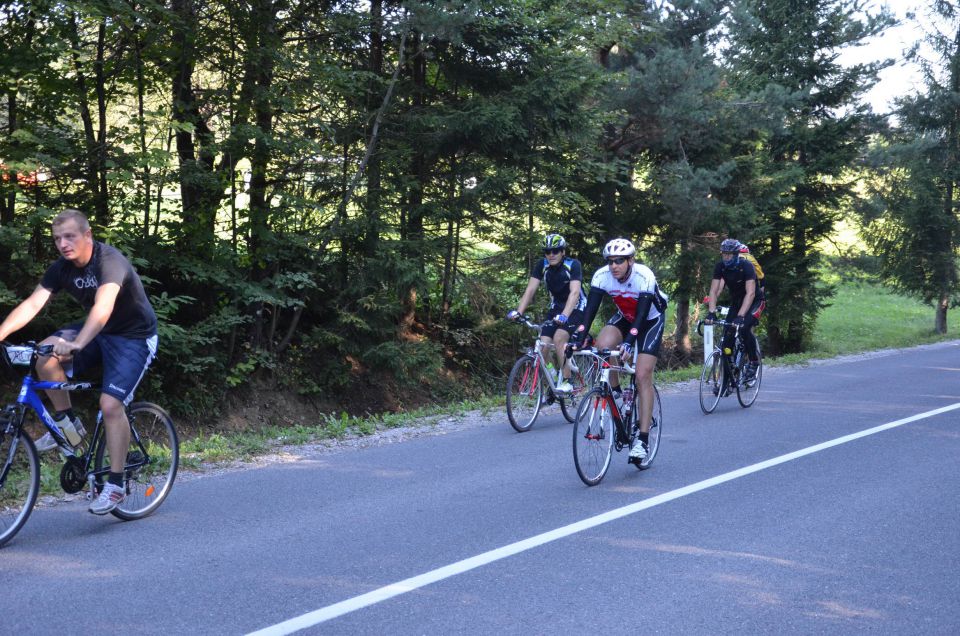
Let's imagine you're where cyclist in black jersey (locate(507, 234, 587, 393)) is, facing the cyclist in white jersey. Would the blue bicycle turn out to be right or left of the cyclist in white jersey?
right

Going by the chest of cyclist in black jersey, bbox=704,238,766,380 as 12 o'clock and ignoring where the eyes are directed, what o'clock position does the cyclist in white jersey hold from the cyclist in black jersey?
The cyclist in white jersey is roughly at 11 o'clock from the cyclist in black jersey.

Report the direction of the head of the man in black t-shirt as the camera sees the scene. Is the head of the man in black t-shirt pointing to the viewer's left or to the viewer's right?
to the viewer's left

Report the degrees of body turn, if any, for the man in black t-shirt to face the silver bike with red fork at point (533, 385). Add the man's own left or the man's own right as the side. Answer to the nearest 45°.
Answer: approximately 180°

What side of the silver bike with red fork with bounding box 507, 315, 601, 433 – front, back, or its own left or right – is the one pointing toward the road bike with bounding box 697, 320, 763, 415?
back

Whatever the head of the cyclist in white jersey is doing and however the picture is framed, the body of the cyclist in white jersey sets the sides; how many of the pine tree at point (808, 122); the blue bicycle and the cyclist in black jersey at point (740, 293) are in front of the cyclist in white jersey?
1

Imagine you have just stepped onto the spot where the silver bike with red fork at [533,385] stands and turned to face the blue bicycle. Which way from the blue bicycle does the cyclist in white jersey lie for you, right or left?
left

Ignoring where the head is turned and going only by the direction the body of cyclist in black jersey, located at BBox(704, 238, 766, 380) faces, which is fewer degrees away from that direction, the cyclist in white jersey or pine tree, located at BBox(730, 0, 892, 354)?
the cyclist in white jersey

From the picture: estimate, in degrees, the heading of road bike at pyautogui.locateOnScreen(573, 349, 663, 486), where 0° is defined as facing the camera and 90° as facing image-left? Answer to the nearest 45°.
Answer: approximately 45°

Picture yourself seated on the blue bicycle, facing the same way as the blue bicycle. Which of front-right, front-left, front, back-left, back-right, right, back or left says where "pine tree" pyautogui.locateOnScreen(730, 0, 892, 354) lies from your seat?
back

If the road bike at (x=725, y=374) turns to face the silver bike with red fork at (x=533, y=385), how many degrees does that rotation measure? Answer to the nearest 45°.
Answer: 0° — it already faces it

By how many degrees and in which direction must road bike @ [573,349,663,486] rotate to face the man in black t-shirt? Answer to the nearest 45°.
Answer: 0° — it already faces them

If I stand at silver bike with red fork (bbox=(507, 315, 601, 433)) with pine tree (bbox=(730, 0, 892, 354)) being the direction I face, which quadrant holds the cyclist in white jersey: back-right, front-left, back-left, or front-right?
back-right
